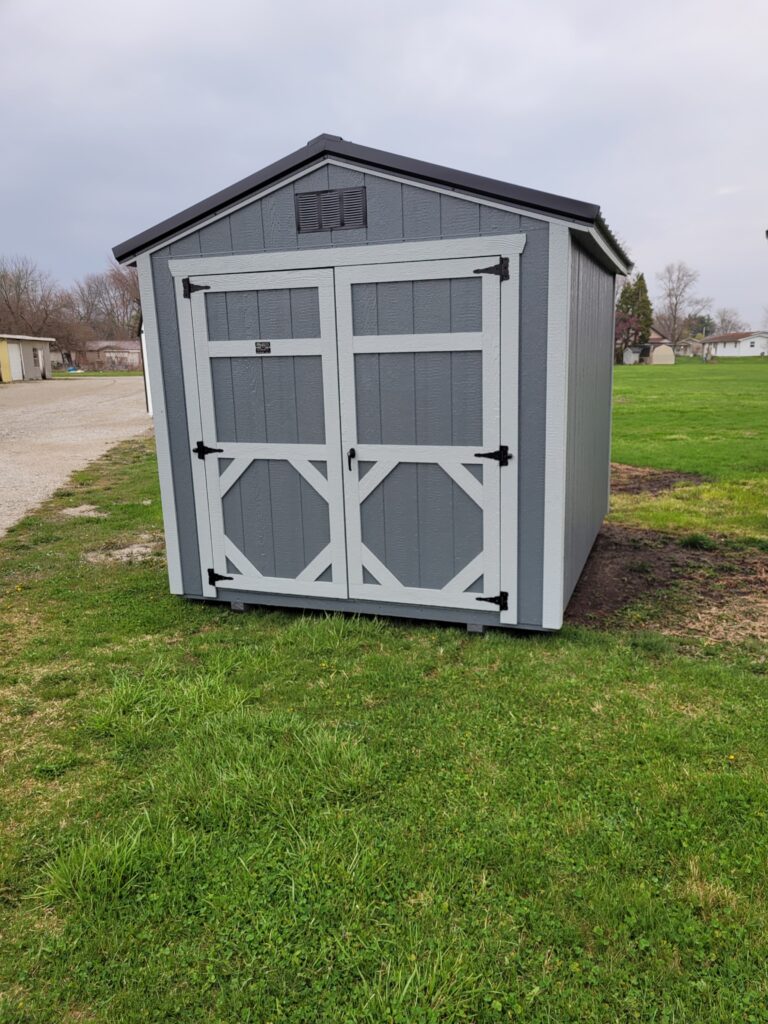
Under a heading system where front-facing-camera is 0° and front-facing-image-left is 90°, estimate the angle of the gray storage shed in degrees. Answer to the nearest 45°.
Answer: approximately 0°

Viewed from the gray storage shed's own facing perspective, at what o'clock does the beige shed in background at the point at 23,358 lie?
The beige shed in background is roughly at 5 o'clock from the gray storage shed.
